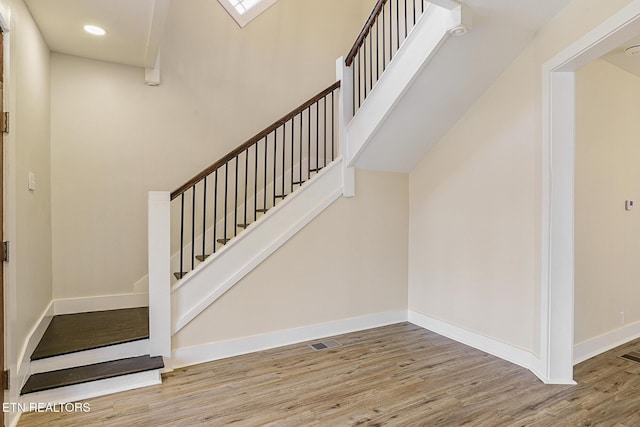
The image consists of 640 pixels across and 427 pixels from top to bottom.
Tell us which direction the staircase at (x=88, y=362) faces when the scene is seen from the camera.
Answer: facing the viewer

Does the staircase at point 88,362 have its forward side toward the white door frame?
no
